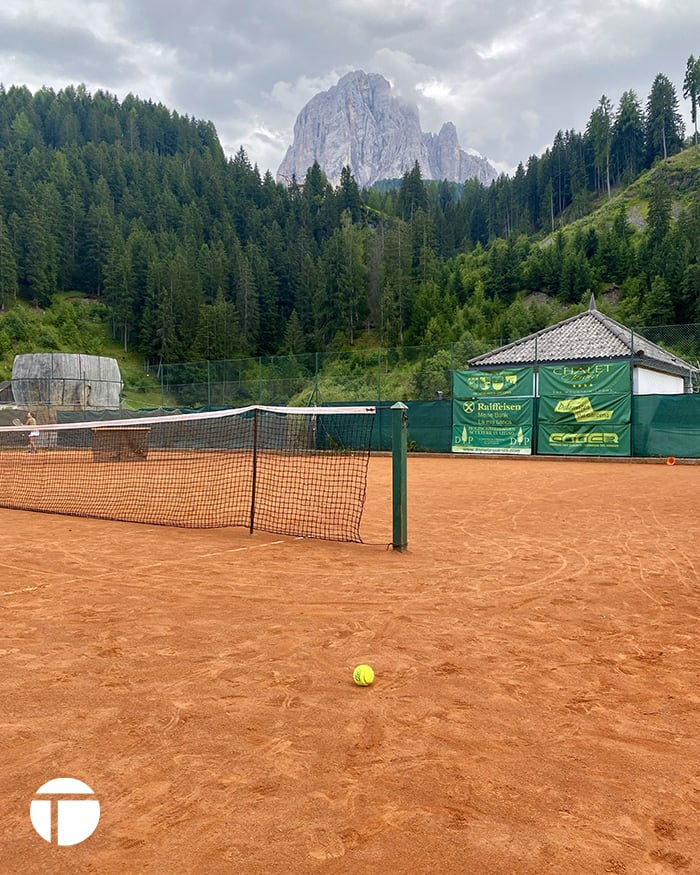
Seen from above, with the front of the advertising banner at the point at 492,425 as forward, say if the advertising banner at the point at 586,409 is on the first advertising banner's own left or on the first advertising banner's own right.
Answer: on the first advertising banner's own left

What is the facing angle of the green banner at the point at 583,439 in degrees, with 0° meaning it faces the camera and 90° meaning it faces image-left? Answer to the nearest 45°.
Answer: approximately 0°

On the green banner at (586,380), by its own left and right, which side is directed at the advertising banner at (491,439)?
right

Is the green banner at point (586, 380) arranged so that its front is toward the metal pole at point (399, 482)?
yes

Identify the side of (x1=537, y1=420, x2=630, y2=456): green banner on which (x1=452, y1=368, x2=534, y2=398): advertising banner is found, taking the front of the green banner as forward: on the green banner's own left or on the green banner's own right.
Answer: on the green banner's own right

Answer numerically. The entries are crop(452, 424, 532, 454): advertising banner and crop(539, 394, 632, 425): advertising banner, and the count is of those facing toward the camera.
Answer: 2

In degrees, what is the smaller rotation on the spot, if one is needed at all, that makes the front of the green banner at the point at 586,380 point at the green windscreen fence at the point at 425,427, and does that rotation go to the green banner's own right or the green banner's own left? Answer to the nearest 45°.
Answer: approximately 90° to the green banner's own right

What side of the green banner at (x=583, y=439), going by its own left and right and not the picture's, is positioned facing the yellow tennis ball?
front
